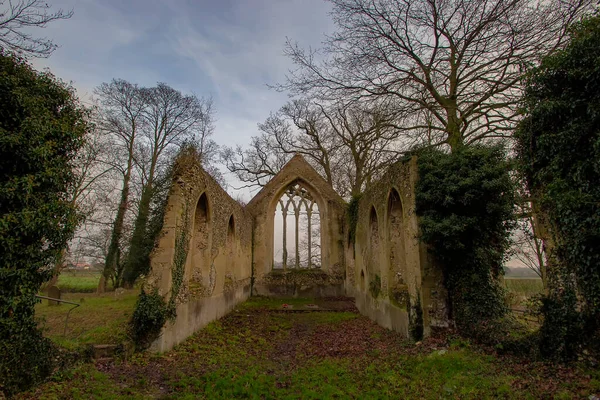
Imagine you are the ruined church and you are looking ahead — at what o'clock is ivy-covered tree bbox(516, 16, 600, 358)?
The ivy-covered tree is roughly at 11 o'clock from the ruined church.

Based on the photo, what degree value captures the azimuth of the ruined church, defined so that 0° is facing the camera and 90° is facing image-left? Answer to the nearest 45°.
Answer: approximately 0°

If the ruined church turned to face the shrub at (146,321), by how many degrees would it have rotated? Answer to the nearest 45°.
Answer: approximately 45° to its right

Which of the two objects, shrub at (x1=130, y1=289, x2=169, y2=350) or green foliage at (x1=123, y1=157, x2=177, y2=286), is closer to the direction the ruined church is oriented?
the shrub

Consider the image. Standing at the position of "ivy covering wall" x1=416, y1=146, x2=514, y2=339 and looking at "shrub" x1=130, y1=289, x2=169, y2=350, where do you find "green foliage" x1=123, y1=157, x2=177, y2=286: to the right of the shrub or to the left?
right

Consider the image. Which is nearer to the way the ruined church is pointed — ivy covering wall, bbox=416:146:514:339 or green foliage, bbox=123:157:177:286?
the ivy covering wall

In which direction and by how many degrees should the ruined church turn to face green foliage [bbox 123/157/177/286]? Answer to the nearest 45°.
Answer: approximately 135° to its right
